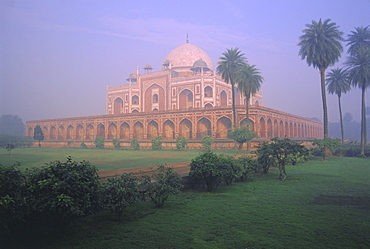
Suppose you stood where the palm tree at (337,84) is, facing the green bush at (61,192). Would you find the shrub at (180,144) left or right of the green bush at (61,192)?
right
